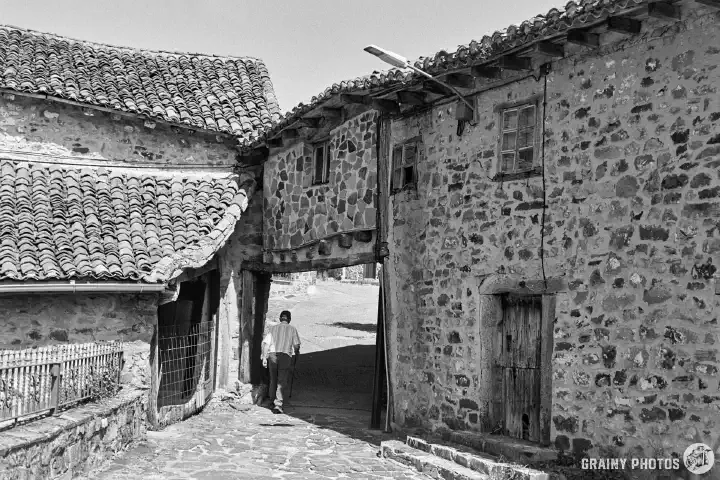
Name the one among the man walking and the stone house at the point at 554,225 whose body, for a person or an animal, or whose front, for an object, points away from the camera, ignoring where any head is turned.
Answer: the man walking

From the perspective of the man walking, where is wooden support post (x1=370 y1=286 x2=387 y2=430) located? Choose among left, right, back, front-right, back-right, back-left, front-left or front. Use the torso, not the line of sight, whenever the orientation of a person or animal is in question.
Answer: back-right

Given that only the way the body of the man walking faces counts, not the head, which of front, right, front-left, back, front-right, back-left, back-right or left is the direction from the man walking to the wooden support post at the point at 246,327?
front-left

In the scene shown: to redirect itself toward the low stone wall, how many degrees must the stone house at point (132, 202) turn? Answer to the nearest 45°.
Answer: approximately 45° to its right

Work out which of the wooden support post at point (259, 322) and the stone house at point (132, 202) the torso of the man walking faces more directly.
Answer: the wooden support post

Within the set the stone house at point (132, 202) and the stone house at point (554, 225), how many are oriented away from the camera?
0

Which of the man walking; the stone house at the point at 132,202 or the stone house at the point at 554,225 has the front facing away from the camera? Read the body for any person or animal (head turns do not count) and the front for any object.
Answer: the man walking

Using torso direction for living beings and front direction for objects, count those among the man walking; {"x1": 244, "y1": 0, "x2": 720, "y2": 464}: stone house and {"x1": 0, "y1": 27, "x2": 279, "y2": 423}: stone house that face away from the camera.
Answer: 1

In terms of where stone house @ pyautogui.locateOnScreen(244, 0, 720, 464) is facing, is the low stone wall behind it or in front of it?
in front

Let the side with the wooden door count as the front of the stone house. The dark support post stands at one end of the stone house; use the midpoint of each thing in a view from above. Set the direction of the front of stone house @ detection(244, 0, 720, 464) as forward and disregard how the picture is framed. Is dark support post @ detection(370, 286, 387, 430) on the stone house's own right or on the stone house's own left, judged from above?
on the stone house's own right

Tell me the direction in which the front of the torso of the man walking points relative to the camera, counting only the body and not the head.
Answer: away from the camera
